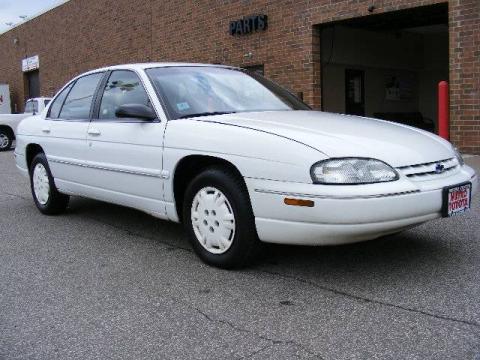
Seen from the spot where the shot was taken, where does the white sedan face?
facing the viewer and to the right of the viewer

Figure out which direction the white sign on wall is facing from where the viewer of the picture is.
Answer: facing the viewer and to the left of the viewer

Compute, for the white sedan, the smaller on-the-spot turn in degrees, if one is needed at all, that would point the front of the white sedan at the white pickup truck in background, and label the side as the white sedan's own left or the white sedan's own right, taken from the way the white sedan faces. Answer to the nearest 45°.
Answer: approximately 180°

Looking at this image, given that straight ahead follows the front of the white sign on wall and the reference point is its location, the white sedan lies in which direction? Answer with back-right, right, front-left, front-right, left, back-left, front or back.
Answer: front-left

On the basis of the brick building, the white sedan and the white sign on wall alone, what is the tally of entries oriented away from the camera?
0

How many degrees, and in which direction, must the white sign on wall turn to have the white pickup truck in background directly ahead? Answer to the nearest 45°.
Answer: approximately 45° to its left

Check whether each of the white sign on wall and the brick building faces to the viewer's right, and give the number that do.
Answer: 0

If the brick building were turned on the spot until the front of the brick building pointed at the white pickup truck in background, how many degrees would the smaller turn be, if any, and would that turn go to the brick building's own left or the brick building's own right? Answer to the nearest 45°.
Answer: approximately 45° to the brick building's own right

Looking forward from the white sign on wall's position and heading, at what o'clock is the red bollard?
The red bollard is roughly at 10 o'clock from the white sign on wall.

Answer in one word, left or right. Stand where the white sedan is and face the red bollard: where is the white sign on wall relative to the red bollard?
left
